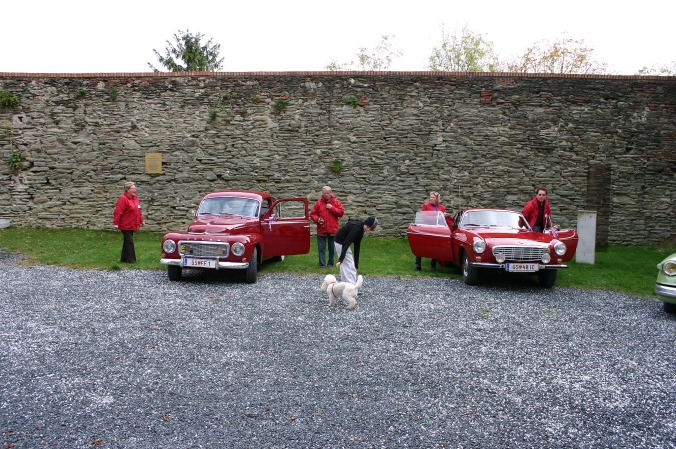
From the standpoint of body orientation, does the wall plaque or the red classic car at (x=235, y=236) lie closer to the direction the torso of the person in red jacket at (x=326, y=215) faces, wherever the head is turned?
the red classic car

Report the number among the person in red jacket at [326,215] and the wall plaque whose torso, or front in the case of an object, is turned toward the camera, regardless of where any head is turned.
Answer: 2

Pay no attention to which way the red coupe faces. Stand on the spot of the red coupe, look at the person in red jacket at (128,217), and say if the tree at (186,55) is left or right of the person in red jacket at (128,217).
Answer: right
